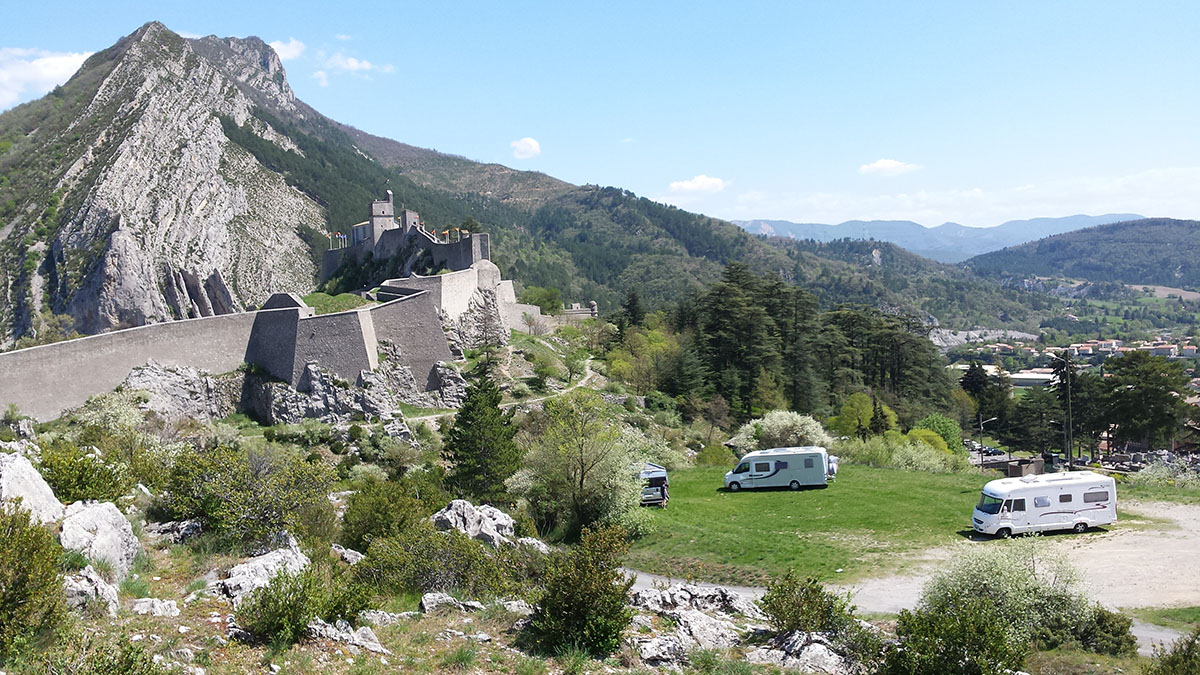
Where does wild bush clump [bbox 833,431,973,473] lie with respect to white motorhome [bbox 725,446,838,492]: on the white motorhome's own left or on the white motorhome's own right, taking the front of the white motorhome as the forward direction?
on the white motorhome's own right

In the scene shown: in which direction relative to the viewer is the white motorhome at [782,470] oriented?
to the viewer's left

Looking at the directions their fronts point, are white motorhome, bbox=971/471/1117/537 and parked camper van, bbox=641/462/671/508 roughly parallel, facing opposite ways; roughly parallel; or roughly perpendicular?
roughly perpendicular

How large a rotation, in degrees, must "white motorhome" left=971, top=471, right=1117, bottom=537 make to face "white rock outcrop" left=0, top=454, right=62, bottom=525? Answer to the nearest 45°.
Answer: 0° — it already faces it

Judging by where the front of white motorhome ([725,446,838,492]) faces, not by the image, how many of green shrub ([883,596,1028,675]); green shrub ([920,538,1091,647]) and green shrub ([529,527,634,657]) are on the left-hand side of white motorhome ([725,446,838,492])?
3

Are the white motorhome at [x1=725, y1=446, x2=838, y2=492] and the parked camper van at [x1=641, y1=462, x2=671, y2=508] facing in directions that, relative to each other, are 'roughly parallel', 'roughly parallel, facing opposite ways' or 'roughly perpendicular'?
roughly perpendicular

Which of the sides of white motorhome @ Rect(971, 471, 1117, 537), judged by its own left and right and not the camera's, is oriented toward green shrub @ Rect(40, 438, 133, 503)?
front

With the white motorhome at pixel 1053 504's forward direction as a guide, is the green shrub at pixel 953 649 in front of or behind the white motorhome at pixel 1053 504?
in front
